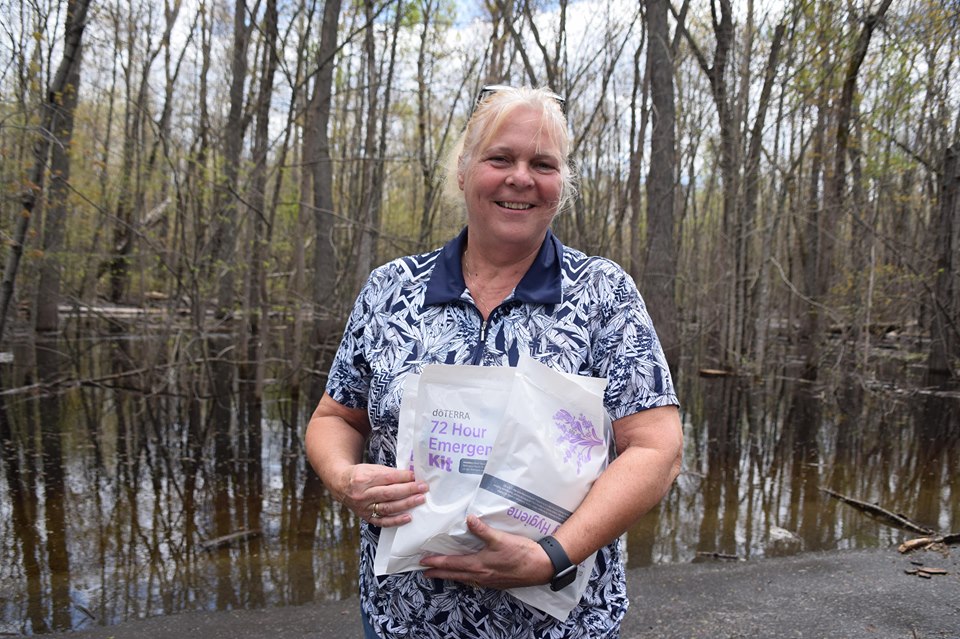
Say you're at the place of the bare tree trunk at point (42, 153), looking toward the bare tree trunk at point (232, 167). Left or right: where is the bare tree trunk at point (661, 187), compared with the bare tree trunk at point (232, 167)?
right

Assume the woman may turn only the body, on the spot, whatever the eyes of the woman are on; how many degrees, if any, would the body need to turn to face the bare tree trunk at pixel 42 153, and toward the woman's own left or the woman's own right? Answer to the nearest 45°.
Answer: approximately 135° to the woman's own right

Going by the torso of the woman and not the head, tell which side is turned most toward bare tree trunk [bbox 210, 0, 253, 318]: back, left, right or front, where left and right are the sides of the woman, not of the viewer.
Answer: back

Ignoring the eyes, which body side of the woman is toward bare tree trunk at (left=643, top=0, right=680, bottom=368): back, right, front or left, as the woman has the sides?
back

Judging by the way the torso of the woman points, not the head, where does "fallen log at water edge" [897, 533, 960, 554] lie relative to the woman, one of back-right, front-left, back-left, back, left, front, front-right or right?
back-left

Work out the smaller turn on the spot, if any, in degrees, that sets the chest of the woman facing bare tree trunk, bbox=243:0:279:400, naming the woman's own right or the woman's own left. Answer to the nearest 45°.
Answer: approximately 180°

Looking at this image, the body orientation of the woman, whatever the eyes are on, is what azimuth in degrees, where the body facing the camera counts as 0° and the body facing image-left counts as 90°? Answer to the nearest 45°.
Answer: approximately 0°

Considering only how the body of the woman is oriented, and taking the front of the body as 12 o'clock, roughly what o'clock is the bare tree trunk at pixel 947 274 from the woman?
The bare tree trunk is roughly at 7 o'clock from the woman.

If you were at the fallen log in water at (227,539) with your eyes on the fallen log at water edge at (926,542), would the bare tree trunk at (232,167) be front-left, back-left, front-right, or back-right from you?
back-left

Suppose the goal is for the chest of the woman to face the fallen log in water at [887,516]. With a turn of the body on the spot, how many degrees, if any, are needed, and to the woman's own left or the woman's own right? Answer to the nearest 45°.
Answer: approximately 135° to the woman's own left
